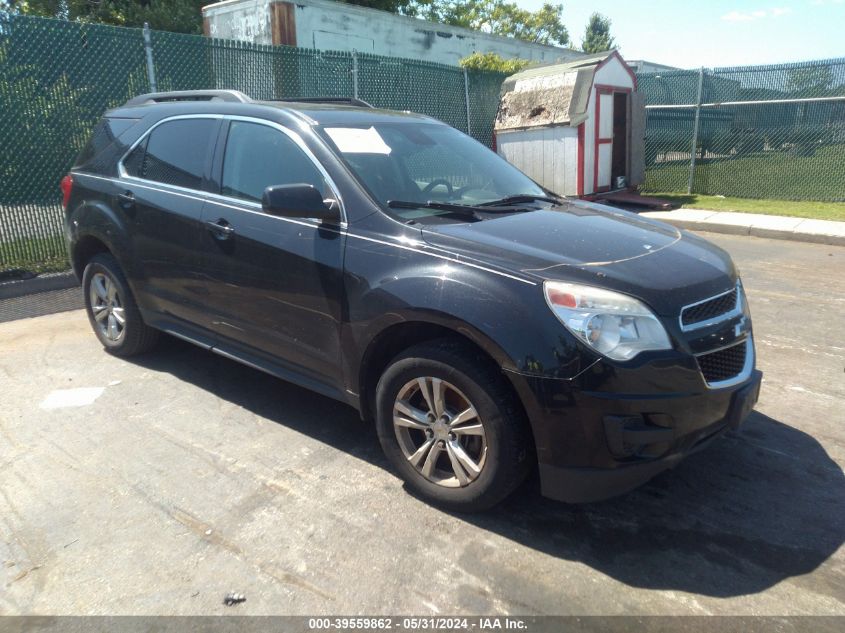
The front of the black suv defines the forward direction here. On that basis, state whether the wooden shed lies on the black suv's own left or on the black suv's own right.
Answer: on the black suv's own left

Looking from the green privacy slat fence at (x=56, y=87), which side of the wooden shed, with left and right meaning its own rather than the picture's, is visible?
right

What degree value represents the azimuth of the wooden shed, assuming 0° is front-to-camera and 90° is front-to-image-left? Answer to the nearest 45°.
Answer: approximately 315°

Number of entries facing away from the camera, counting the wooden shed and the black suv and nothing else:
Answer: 0

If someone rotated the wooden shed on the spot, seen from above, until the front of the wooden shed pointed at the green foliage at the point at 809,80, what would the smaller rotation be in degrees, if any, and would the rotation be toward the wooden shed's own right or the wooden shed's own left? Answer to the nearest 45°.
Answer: approximately 45° to the wooden shed's own left

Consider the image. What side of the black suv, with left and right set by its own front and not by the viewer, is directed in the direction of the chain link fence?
left
